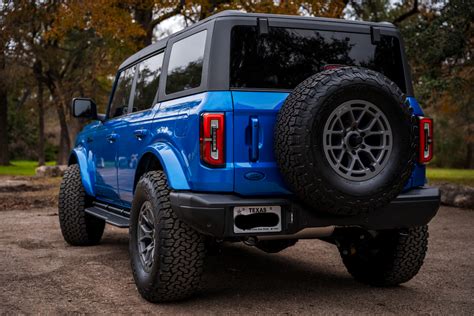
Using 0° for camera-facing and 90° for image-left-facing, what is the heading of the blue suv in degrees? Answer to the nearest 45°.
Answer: approximately 135°

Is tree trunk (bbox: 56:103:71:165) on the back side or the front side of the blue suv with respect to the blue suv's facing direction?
on the front side

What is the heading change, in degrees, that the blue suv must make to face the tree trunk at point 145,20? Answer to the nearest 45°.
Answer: approximately 45° to its right
